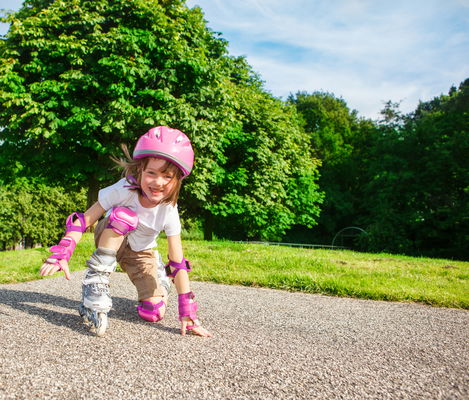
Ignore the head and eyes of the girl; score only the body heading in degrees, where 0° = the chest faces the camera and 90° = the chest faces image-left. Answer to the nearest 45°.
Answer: approximately 0°

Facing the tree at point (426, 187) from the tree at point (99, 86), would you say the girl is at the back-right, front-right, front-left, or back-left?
back-right

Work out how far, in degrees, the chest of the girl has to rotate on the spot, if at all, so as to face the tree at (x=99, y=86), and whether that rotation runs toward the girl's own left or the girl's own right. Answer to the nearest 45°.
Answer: approximately 180°
